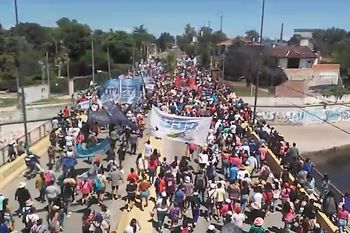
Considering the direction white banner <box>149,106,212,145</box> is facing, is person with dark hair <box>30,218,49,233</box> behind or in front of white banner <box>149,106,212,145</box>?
in front

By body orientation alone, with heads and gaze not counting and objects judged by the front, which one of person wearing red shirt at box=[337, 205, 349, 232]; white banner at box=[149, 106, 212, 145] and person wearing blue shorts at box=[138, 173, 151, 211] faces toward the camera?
the white banner

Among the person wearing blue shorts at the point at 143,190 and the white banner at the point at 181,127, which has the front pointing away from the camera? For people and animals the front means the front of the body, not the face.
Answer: the person wearing blue shorts

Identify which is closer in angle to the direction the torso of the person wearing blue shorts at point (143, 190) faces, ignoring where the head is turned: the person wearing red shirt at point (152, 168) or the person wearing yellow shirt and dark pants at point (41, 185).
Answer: the person wearing red shirt

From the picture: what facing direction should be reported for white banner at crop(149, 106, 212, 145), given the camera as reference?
facing the viewer

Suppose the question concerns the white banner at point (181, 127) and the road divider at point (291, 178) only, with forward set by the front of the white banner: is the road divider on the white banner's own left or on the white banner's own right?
on the white banner's own left

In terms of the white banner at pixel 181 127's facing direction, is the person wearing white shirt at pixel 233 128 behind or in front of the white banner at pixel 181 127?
behind

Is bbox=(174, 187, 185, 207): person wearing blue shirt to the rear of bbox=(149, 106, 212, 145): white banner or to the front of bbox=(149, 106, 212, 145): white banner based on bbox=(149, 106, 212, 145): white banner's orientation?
to the front

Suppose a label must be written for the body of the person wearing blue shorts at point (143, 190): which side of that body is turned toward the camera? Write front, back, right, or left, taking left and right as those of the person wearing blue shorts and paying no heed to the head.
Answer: back

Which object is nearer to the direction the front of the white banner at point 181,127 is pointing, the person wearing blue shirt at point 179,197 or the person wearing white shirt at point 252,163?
the person wearing blue shirt
